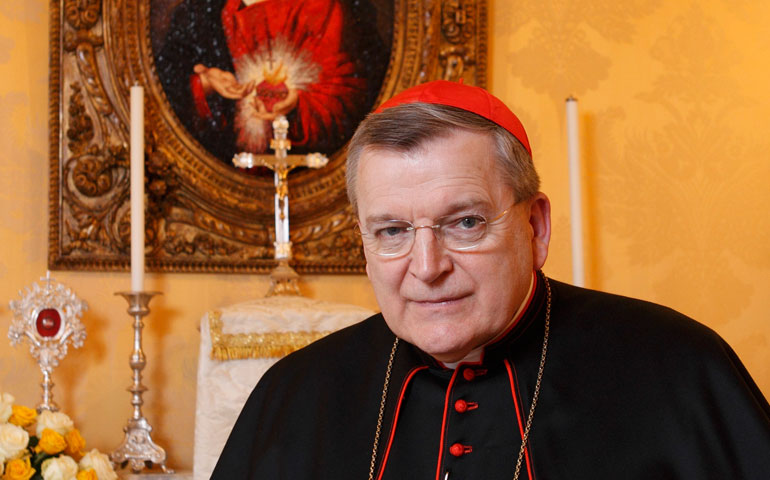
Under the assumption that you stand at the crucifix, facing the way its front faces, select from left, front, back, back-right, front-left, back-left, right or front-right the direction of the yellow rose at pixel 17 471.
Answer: front-right

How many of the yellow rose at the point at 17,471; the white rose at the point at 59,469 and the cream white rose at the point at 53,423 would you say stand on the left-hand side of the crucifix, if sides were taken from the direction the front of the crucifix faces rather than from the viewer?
0

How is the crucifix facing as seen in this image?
toward the camera

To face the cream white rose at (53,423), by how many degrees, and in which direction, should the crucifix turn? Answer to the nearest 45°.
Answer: approximately 45° to its right

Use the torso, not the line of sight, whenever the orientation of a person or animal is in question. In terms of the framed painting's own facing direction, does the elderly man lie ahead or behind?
ahead

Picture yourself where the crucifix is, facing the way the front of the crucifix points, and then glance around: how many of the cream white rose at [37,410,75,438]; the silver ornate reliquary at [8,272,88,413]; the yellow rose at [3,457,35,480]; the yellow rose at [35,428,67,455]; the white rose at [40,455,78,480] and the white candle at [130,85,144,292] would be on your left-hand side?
0

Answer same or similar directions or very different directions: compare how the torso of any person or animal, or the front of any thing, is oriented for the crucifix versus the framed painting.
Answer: same or similar directions

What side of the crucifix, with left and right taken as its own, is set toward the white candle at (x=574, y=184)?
left
